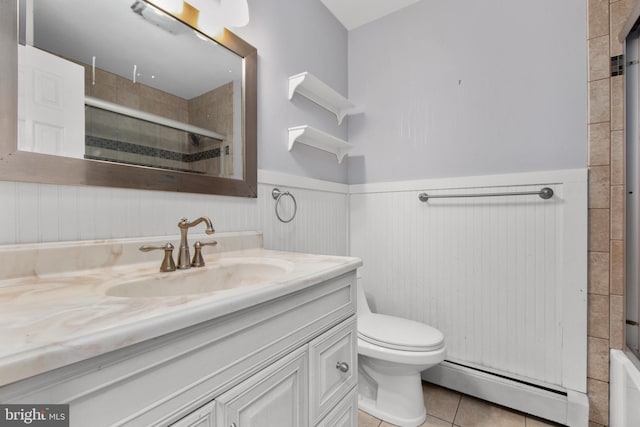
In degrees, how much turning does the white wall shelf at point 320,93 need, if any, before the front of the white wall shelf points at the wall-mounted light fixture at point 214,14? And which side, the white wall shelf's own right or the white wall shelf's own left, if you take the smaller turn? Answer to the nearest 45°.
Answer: approximately 90° to the white wall shelf's own right

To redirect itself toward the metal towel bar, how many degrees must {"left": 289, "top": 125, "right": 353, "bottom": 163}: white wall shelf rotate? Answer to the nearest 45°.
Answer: approximately 45° to its left

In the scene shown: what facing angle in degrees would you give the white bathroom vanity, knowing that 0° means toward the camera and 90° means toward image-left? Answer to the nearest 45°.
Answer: approximately 315°

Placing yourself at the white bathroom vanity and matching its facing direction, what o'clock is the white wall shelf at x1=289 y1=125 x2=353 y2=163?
The white wall shelf is roughly at 9 o'clock from the white bathroom vanity.

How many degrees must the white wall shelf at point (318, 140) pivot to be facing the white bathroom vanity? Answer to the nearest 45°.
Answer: approximately 45° to its right

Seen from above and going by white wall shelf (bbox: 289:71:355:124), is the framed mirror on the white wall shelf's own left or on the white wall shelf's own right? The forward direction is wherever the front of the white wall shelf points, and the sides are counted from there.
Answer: on the white wall shelf's own right

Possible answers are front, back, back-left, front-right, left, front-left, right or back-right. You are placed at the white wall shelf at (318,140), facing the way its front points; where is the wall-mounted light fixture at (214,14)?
right

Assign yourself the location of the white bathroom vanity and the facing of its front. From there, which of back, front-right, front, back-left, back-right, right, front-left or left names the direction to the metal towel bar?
front-left

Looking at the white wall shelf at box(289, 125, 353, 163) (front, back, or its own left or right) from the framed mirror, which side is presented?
right
